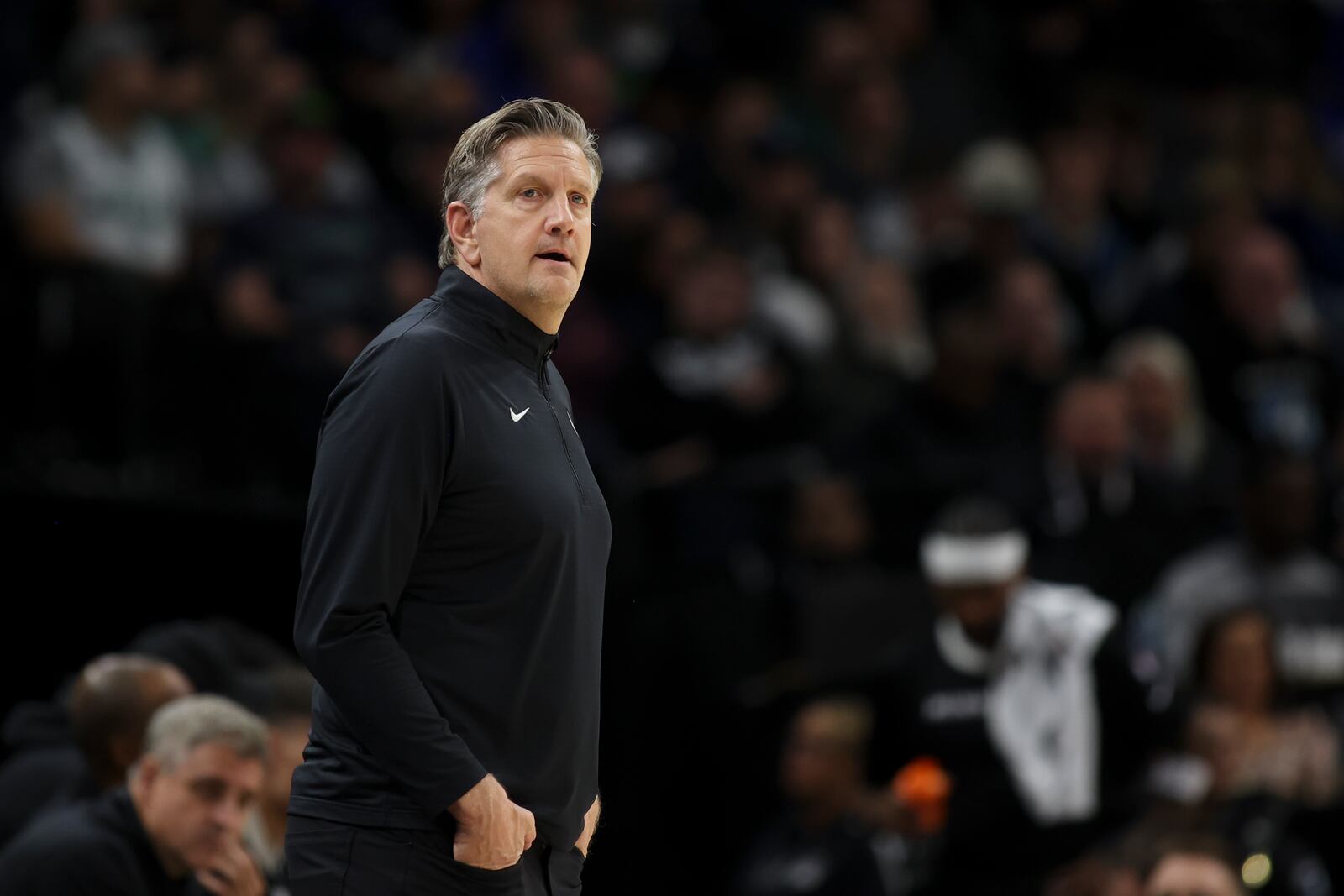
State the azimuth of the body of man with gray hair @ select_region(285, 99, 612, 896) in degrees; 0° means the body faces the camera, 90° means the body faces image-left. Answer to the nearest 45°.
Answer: approximately 315°

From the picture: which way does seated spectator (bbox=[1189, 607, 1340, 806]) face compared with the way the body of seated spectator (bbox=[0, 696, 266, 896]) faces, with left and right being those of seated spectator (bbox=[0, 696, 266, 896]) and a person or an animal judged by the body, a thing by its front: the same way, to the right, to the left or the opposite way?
to the right

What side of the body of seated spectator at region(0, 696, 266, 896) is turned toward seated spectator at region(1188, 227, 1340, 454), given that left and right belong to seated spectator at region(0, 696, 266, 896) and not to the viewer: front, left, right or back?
left

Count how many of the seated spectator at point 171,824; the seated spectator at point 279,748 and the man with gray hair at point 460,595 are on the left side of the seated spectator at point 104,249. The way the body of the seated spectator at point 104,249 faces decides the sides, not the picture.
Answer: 0

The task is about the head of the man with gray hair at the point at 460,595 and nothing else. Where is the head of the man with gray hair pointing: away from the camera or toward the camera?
toward the camera

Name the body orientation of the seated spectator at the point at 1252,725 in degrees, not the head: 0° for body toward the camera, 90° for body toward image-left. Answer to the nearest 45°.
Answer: approximately 0°

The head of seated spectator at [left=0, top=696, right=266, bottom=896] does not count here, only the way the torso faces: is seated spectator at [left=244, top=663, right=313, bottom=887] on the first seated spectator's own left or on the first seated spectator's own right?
on the first seated spectator's own left

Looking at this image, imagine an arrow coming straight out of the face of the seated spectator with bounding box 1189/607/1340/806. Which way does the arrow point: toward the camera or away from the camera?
toward the camera

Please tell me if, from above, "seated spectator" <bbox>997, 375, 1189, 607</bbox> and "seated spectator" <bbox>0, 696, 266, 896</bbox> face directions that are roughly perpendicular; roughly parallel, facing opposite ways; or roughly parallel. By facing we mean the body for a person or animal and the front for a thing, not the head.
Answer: roughly perpendicular

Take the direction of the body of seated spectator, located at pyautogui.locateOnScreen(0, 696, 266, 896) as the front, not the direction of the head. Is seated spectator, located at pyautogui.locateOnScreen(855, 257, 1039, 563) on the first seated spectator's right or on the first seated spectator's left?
on the first seated spectator's left

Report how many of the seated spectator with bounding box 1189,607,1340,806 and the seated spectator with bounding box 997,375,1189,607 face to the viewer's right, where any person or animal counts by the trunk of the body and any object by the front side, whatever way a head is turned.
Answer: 0

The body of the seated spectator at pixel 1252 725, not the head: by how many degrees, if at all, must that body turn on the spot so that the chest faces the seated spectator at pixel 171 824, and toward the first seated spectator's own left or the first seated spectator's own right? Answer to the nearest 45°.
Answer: approximately 45° to the first seated spectator's own right

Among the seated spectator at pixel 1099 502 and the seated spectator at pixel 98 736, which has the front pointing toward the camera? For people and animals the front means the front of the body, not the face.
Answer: the seated spectator at pixel 1099 502

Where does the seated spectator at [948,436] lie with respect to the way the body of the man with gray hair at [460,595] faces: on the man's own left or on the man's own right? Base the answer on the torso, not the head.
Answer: on the man's own left

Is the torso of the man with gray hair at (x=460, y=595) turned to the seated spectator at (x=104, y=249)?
no

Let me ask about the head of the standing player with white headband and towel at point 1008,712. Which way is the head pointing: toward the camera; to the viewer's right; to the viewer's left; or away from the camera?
toward the camera
